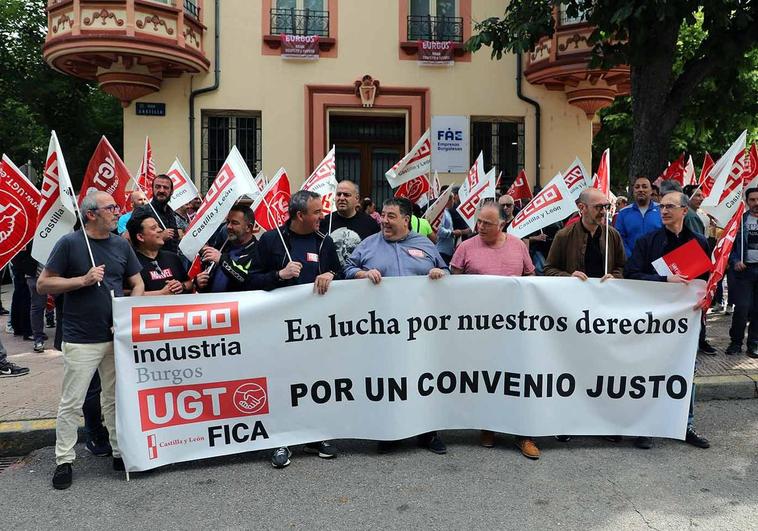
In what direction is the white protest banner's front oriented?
toward the camera

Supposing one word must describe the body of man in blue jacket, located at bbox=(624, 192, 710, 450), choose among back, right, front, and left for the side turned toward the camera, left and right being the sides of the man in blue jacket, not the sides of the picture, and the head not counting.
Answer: front

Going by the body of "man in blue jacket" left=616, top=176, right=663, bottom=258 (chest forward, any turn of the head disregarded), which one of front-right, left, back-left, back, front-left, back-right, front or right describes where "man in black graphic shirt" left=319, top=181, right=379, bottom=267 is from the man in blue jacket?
front-right

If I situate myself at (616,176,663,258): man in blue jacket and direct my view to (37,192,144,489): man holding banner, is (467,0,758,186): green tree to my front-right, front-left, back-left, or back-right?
back-right

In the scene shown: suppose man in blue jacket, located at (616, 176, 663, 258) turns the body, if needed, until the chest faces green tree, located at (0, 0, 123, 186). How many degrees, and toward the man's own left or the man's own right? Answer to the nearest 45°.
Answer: approximately 135° to the man's own right

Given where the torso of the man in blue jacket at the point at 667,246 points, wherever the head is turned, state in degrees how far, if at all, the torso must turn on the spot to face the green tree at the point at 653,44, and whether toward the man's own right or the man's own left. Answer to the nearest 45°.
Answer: approximately 180°

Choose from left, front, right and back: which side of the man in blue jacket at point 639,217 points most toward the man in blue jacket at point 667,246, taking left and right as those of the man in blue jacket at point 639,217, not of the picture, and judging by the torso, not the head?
front

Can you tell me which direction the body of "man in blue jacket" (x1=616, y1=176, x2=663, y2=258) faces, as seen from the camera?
toward the camera

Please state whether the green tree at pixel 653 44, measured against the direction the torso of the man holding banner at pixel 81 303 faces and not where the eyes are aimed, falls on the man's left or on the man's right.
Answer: on the man's left

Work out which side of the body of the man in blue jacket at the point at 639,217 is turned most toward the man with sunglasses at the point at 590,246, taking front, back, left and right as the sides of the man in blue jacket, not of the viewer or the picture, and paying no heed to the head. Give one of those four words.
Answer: front
